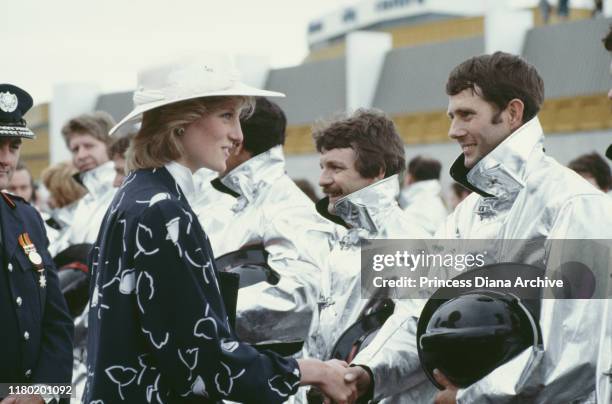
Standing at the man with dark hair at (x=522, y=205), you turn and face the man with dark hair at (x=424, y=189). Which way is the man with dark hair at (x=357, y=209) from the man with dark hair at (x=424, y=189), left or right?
left

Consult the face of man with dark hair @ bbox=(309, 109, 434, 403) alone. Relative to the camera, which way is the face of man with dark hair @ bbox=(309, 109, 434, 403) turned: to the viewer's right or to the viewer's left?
to the viewer's left

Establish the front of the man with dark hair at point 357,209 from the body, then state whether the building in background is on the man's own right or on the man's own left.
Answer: on the man's own right

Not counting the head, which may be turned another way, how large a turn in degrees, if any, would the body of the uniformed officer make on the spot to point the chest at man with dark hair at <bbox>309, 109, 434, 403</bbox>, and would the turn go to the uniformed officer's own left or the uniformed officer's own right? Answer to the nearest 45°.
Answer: approximately 90° to the uniformed officer's own left

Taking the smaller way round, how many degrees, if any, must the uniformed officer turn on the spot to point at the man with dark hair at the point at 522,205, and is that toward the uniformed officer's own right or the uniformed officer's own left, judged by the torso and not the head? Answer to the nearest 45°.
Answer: approximately 45° to the uniformed officer's own left

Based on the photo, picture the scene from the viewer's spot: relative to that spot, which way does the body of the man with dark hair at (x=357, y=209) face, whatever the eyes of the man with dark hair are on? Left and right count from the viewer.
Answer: facing to the left of the viewer

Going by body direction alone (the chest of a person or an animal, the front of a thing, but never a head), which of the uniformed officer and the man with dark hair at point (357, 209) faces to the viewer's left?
the man with dark hair

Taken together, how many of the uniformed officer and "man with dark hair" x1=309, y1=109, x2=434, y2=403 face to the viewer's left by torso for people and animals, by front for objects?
1
